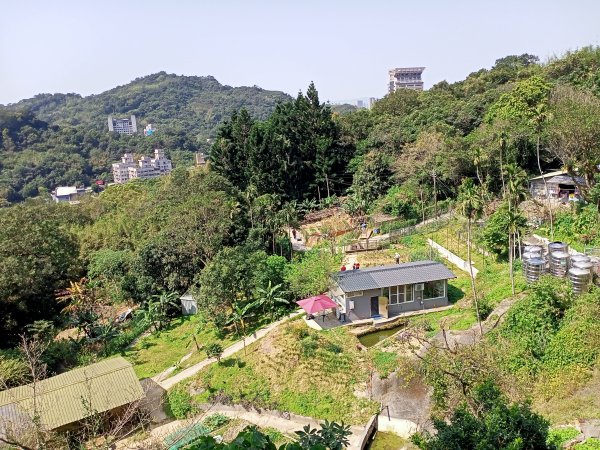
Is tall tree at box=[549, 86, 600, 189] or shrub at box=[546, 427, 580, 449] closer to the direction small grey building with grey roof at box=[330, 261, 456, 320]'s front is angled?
the shrub

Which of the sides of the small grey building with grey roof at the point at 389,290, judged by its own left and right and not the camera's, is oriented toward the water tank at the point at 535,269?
left

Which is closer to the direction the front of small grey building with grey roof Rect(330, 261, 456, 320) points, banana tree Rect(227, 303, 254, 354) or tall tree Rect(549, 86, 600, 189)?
the banana tree

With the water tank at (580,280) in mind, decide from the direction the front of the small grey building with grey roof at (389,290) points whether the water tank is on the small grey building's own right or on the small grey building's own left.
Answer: on the small grey building's own left

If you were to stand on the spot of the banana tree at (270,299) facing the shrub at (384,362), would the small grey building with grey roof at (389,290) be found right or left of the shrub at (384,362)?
left

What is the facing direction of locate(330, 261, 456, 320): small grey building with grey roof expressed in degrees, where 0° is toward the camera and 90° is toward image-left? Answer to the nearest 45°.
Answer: approximately 0°

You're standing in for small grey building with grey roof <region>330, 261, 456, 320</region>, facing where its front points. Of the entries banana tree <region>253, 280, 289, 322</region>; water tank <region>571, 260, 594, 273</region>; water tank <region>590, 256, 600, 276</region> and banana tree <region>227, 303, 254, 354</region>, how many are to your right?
2

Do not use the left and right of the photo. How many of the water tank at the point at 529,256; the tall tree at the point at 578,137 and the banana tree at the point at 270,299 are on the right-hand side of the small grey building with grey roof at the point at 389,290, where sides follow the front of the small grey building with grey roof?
1

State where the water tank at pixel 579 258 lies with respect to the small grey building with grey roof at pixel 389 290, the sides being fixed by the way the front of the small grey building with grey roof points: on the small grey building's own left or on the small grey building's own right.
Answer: on the small grey building's own left

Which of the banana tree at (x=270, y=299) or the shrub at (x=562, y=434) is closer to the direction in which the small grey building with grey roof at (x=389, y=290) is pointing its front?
the shrub

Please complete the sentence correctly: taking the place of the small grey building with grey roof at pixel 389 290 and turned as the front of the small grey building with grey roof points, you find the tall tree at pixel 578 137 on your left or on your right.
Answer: on your left

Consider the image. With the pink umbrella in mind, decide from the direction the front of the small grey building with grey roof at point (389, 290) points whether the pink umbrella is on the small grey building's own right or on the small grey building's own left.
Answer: on the small grey building's own right

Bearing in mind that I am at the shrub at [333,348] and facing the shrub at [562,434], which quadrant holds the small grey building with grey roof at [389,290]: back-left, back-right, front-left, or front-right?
back-left

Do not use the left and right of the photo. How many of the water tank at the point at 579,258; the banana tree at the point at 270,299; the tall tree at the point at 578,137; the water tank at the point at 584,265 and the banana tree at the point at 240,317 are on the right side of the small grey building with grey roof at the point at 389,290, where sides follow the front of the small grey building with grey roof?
2

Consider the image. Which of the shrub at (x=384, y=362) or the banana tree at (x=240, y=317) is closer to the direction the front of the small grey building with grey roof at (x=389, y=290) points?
the shrub
